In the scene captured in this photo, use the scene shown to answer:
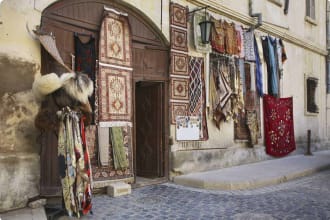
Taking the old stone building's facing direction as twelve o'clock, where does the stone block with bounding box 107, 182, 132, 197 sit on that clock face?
The stone block is roughly at 2 o'clock from the old stone building.

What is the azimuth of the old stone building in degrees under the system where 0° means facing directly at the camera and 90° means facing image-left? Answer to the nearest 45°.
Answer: approximately 315°
